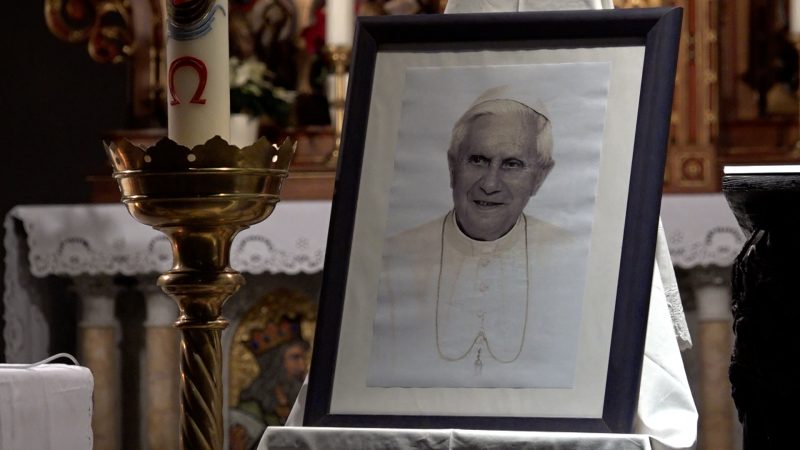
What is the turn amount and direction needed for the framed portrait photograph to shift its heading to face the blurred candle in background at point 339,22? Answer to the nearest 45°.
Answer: approximately 180°

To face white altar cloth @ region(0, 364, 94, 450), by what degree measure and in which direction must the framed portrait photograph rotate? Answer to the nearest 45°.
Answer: approximately 90° to its right

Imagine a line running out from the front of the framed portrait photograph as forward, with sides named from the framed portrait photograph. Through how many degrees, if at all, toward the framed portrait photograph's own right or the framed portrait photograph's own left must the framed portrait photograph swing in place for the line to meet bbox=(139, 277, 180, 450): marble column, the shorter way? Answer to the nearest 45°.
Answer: approximately 135° to the framed portrait photograph's own right

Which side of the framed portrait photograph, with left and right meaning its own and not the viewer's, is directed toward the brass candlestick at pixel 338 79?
back

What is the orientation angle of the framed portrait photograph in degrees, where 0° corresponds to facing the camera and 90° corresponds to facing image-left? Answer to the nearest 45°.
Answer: approximately 0°
